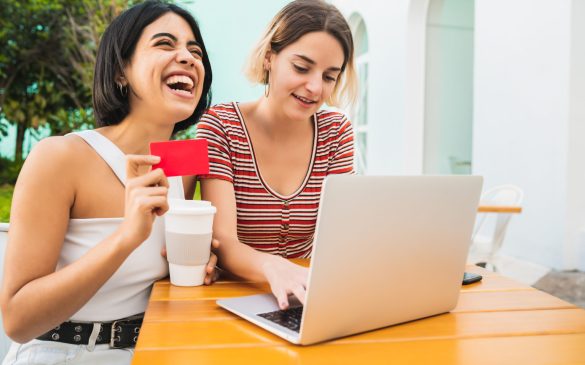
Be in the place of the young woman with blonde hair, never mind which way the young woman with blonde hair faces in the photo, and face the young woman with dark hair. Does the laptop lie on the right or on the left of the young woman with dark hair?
left

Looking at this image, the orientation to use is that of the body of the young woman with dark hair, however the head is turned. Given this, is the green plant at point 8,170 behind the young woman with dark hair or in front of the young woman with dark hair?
behind

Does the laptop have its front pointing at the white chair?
no

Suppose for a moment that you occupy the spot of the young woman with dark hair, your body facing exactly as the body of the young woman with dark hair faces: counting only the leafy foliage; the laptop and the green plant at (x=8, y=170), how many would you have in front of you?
1

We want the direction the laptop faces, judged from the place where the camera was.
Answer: facing away from the viewer and to the left of the viewer

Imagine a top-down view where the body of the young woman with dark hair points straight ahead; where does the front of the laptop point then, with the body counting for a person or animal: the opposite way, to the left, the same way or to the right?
the opposite way

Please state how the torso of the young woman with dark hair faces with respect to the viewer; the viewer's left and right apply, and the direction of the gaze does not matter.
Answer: facing the viewer and to the right of the viewer

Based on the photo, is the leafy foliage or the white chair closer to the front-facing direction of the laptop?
the leafy foliage

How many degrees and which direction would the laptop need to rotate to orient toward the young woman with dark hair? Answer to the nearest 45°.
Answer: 0° — it already faces them

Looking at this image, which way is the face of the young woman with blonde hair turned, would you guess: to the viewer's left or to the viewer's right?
to the viewer's right

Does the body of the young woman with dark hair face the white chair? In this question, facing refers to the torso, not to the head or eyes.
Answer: no

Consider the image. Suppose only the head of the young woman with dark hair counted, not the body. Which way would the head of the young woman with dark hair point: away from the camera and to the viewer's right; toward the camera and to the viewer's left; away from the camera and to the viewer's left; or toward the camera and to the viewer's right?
toward the camera and to the viewer's right

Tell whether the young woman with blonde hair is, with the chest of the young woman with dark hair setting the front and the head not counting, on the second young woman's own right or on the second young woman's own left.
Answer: on the second young woman's own left

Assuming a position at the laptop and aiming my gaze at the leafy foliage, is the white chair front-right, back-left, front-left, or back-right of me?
front-right
